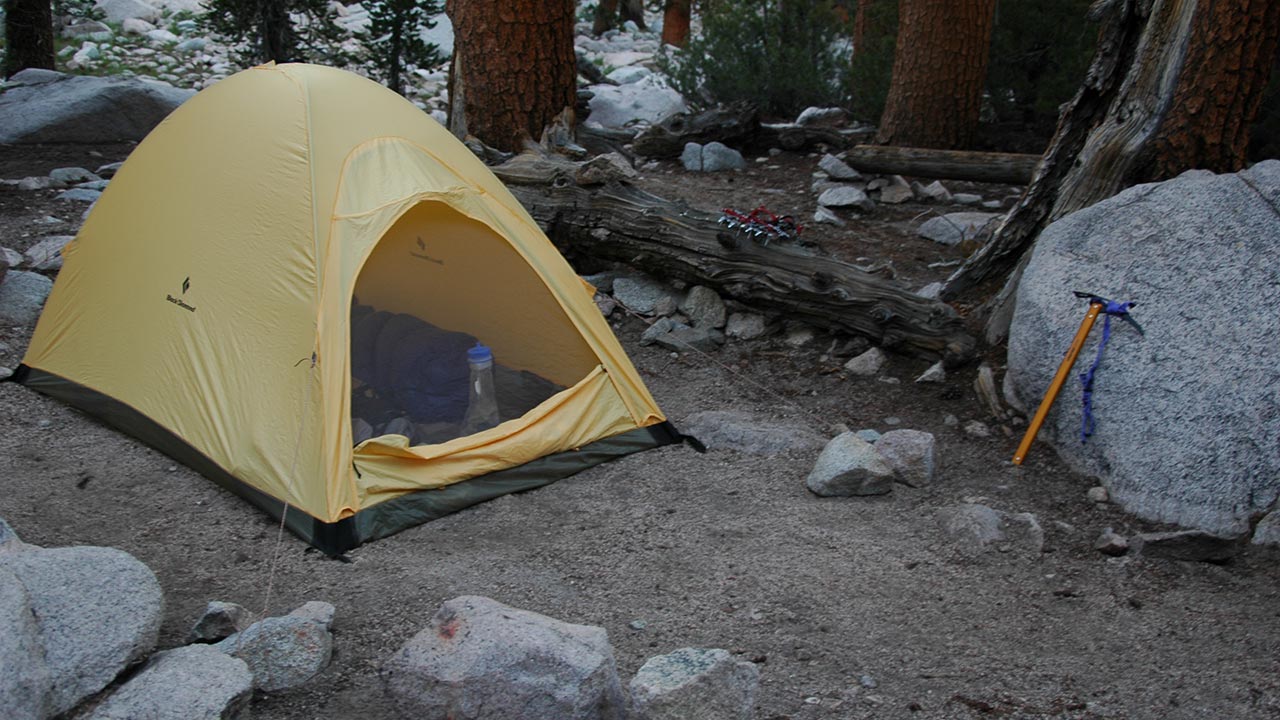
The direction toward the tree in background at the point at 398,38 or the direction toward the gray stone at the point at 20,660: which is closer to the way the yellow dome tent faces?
the gray stone

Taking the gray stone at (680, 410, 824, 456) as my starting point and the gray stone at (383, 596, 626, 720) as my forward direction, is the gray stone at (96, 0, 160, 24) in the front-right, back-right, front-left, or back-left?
back-right

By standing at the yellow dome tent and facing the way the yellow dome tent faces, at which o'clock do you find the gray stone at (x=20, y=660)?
The gray stone is roughly at 2 o'clock from the yellow dome tent.

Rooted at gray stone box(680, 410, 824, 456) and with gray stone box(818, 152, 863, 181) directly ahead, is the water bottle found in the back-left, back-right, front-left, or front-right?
back-left

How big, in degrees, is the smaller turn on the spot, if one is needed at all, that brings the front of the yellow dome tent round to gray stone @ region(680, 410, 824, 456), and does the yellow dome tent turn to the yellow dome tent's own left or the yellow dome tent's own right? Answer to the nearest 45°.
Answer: approximately 45° to the yellow dome tent's own left

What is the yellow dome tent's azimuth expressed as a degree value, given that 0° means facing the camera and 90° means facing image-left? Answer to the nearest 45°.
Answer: approximately 315°

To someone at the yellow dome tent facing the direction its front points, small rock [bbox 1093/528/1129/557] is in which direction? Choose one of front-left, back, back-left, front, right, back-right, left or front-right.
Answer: front

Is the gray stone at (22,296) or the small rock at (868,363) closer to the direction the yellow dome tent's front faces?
the small rock

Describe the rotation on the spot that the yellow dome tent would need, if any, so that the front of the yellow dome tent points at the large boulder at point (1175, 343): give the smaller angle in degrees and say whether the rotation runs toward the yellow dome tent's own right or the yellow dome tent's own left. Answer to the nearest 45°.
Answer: approximately 45° to the yellow dome tent's own left

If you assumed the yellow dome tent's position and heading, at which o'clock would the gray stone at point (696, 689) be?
The gray stone is roughly at 1 o'clock from the yellow dome tent.

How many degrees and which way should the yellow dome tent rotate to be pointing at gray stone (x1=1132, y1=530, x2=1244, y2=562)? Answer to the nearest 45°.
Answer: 0° — it already faces it

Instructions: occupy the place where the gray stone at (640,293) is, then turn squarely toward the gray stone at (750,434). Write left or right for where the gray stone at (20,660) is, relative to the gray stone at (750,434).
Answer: right

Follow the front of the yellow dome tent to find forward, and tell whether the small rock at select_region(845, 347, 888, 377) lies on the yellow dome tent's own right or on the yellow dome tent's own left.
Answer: on the yellow dome tent's own left

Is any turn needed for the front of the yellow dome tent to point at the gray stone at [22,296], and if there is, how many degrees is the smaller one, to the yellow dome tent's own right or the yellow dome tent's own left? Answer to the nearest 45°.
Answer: approximately 180°

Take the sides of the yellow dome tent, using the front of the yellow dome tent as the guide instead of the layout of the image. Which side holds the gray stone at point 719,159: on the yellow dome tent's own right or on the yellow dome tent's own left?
on the yellow dome tent's own left

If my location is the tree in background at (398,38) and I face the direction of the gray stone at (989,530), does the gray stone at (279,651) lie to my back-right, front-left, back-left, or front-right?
front-right

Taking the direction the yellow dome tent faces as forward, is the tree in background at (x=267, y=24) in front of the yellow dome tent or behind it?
behind

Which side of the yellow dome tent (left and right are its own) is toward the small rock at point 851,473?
front

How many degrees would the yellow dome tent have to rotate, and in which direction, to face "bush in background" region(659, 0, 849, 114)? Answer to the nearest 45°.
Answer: approximately 90° to its left

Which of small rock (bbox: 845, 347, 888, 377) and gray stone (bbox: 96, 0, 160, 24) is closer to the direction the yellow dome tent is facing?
the small rock
